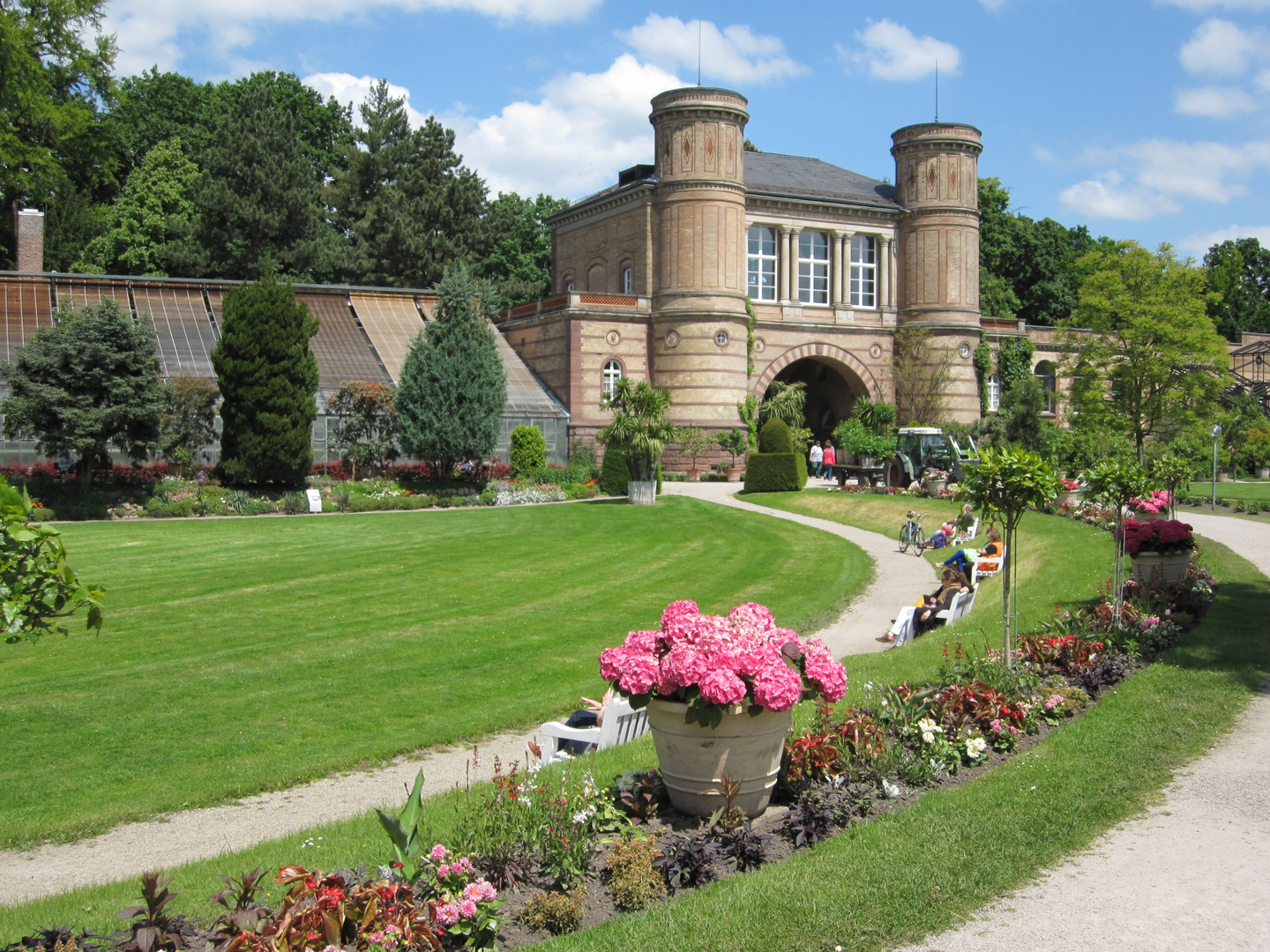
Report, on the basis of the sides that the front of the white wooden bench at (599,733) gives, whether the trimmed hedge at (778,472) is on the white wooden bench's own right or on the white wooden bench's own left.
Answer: on the white wooden bench's own right

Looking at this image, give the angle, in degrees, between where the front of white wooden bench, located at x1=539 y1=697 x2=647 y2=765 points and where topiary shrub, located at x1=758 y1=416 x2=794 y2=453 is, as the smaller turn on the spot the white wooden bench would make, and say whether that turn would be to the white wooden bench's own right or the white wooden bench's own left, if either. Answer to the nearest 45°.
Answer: approximately 45° to the white wooden bench's own right

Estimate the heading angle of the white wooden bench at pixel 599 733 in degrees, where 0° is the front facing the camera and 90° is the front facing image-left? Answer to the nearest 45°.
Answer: approximately 135°

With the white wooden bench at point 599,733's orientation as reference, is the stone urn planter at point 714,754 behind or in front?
behind

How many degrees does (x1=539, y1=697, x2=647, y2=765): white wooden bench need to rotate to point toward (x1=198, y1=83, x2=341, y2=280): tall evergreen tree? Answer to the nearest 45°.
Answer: approximately 45° to its right

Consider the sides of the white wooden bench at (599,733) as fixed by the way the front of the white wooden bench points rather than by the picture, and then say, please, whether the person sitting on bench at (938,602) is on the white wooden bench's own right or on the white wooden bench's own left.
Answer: on the white wooden bench's own right
